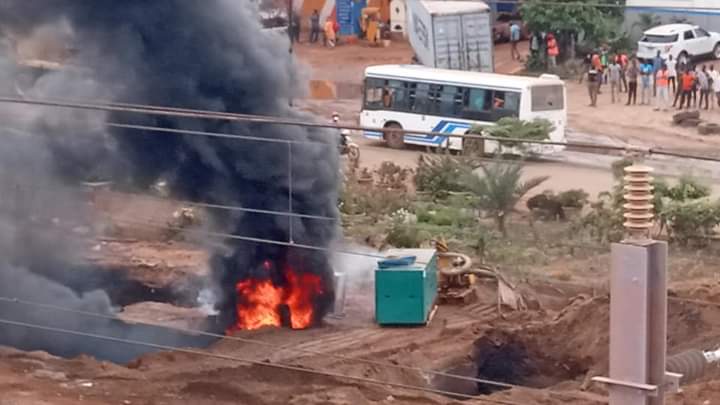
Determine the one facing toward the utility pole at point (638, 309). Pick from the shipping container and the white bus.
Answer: the shipping container

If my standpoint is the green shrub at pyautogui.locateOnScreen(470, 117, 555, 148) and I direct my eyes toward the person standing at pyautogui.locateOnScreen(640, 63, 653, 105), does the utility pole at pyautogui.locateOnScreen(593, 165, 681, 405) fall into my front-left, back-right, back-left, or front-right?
back-right
